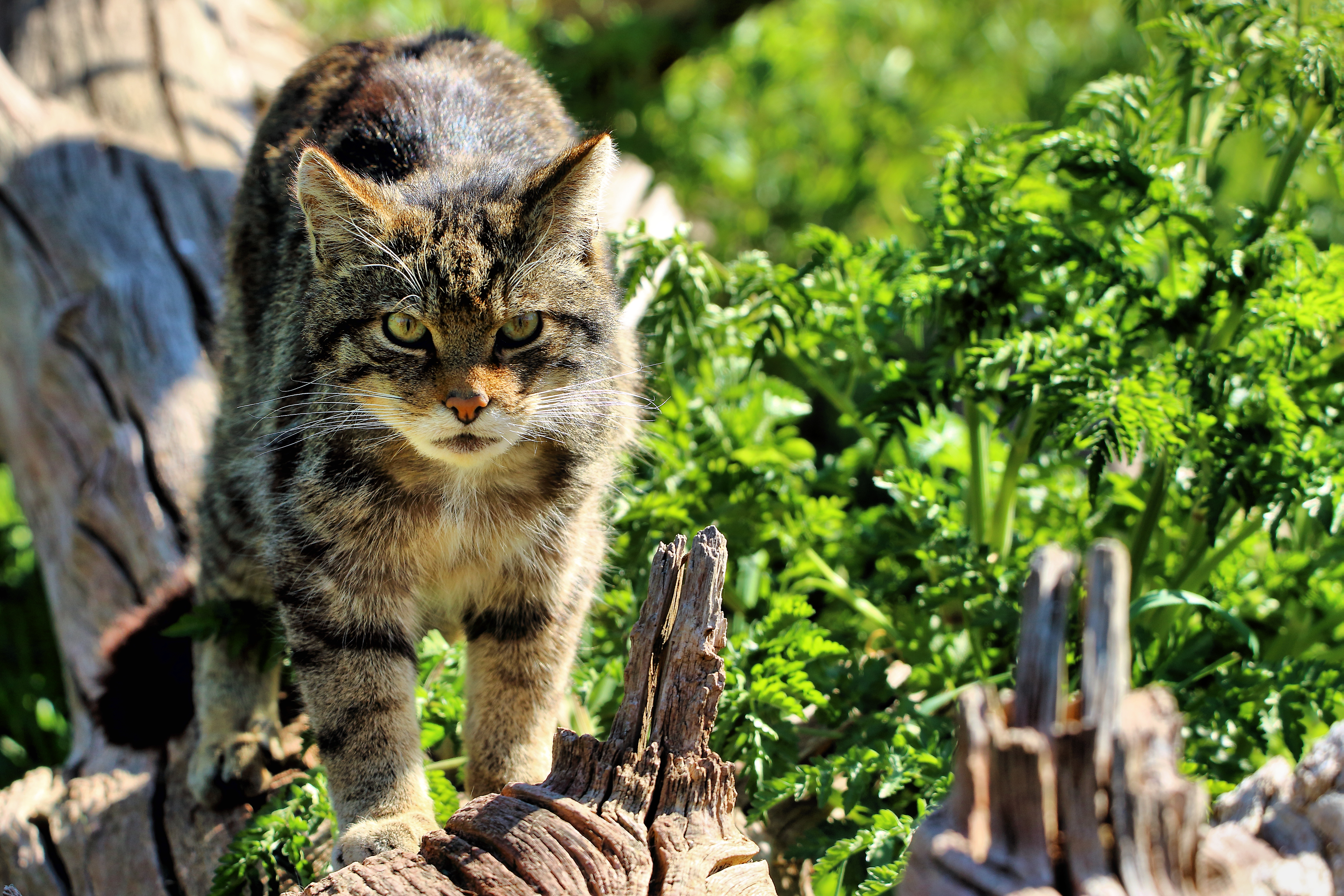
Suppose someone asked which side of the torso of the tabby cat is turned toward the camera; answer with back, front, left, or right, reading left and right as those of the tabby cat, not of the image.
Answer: front

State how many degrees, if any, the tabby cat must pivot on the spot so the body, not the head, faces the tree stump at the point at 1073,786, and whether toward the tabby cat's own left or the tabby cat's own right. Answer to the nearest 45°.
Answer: approximately 45° to the tabby cat's own left
